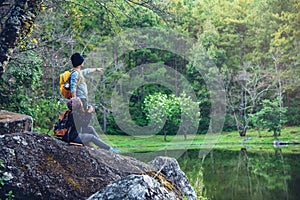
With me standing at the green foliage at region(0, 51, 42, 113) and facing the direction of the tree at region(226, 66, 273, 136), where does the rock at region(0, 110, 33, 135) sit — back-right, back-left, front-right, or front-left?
back-right

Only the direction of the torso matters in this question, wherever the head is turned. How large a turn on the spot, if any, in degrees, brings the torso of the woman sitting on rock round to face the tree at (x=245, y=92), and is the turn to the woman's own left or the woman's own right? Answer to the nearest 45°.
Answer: approximately 45° to the woman's own left

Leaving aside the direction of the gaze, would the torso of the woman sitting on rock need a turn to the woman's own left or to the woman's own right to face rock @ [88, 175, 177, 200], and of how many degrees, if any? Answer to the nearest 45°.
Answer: approximately 90° to the woman's own right

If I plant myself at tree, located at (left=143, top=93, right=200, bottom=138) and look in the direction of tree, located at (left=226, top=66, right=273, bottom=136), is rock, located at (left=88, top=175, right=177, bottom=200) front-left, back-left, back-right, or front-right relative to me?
back-right

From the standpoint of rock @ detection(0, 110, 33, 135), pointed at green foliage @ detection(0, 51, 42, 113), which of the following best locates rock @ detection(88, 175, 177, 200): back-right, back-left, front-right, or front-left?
back-right

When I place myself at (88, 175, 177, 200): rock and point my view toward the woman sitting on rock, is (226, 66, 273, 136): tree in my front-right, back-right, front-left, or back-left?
front-right

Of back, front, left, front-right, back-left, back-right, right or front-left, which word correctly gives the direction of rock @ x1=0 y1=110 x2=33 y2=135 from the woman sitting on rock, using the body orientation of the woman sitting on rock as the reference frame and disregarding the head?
back-left
